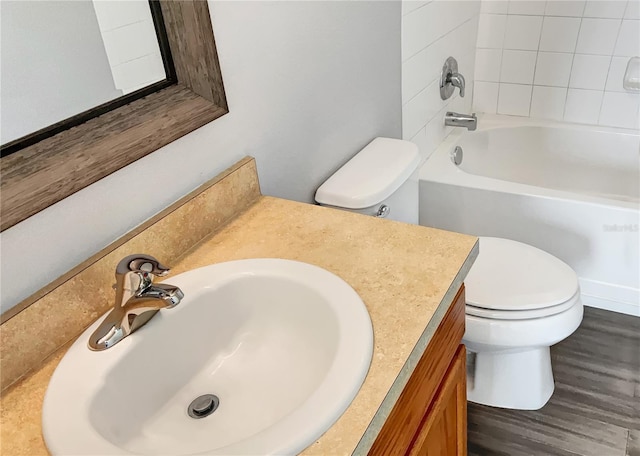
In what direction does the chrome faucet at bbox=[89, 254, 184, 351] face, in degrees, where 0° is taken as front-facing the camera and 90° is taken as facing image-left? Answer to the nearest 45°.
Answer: approximately 315°

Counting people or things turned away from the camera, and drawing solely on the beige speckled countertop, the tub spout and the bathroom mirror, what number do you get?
0

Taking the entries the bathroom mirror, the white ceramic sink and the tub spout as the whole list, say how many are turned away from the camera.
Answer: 0

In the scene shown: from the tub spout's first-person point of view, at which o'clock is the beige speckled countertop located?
The beige speckled countertop is roughly at 3 o'clock from the tub spout.

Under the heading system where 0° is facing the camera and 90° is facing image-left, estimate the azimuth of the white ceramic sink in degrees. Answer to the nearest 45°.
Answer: approximately 315°

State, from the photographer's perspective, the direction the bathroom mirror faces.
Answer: facing the viewer and to the right of the viewer

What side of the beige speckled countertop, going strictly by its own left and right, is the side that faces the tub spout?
left

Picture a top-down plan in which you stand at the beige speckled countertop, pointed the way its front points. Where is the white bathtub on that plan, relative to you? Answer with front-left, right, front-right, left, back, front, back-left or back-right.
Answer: left

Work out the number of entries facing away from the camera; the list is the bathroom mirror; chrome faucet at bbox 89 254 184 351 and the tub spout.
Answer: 0

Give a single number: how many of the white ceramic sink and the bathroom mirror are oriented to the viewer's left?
0
